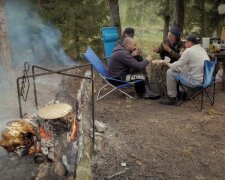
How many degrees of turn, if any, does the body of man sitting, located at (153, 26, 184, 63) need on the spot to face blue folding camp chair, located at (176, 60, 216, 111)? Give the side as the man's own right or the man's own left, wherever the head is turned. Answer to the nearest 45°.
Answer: approximately 45° to the man's own left

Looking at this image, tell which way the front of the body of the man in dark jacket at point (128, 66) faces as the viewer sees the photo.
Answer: to the viewer's right

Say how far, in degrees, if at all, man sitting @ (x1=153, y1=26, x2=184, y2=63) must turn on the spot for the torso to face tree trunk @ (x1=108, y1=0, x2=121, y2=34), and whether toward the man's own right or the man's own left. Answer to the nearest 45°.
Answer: approximately 90° to the man's own right

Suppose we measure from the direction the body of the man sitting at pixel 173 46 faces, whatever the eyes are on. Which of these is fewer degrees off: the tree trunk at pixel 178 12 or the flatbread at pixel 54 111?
the flatbread

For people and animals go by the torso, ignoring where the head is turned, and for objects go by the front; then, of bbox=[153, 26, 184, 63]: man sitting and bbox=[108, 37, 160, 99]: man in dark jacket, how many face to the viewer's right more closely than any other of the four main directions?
1

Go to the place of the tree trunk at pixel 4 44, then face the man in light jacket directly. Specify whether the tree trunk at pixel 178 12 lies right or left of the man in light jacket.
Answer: left

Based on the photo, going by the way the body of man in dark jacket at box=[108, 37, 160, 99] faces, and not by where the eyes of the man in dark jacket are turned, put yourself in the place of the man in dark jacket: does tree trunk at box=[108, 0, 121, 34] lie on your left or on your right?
on your left

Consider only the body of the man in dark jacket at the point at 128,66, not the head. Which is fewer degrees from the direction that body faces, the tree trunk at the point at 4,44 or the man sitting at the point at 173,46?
the man sitting

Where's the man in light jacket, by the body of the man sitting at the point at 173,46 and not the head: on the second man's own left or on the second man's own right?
on the second man's own left

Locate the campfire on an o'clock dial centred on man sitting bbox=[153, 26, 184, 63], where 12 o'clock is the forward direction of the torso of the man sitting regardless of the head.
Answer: The campfire is roughly at 11 o'clock from the man sitting.

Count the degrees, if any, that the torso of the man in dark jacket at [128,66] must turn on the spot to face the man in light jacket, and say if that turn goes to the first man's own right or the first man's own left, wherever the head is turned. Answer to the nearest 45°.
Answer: approximately 45° to the first man's own right

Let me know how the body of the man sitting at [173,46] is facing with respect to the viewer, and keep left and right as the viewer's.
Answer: facing the viewer and to the left of the viewer

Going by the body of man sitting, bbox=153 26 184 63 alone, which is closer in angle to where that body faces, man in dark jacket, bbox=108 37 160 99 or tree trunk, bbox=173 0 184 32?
the man in dark jacket
